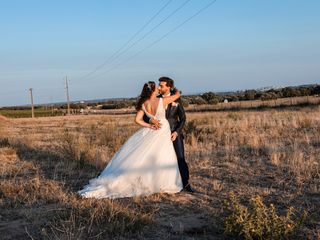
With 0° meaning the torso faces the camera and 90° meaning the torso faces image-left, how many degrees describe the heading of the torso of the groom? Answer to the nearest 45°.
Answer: approximately 45°

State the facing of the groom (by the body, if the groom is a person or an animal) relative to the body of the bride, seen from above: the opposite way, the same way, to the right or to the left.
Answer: the opposite way

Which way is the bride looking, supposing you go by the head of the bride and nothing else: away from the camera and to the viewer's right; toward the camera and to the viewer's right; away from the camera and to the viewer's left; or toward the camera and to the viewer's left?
away from the camera and to the viewer's right

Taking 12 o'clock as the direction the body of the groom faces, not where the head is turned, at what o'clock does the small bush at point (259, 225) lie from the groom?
The small bush is roughly at 10 o'clock from the groom.

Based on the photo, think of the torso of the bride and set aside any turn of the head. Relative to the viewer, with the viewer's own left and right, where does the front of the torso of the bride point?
facing away from the viewer and to the right of the viewer
